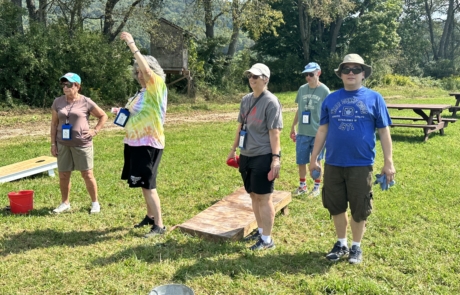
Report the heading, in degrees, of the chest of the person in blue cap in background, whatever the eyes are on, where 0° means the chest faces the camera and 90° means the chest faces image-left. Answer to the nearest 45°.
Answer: approximately 45°

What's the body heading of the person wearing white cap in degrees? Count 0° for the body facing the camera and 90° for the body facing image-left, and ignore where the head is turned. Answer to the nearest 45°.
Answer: approximately 45°

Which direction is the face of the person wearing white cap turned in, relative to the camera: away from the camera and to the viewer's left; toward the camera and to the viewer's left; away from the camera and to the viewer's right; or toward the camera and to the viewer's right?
toward the camera and to the viewer's left

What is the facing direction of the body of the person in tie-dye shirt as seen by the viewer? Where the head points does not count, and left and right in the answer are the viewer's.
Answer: facing to the left of the viewer

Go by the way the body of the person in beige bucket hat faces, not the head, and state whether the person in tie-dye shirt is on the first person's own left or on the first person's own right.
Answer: on the first person's own right

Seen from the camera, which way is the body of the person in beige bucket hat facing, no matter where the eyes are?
toward the camera

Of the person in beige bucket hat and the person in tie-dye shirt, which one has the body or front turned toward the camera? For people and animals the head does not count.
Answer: the person in beige bucket hat

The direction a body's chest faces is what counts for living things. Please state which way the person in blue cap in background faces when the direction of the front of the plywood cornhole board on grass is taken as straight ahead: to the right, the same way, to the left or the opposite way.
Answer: the same way

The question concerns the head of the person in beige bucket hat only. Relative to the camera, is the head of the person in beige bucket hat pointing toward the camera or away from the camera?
toward the camera

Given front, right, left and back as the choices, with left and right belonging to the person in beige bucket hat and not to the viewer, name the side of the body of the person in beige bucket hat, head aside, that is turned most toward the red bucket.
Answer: right

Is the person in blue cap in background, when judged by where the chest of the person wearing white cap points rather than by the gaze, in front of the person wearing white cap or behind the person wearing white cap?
behind
